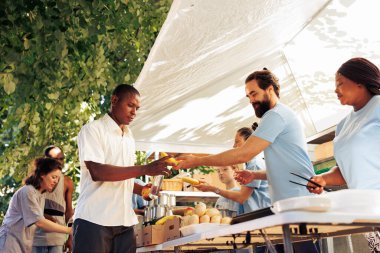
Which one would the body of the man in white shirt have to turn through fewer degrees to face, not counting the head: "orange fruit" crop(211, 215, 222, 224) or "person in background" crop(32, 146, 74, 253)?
the orange fruit

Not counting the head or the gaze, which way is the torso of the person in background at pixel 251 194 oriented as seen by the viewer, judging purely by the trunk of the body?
to the viewer's left

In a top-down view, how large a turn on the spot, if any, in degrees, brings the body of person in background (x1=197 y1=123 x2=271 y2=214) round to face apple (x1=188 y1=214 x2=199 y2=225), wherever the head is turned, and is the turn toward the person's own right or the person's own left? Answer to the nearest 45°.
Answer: approximately 45° to the person's own left

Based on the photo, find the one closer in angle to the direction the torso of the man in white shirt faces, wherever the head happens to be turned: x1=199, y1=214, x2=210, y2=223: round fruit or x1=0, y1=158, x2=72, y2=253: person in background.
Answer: the round fruit

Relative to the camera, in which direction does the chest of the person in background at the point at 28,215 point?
to the viewer's right

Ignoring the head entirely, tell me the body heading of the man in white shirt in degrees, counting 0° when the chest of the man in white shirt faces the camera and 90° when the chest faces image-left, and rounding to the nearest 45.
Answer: approximately 315°
